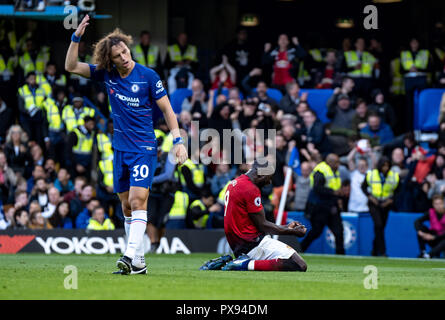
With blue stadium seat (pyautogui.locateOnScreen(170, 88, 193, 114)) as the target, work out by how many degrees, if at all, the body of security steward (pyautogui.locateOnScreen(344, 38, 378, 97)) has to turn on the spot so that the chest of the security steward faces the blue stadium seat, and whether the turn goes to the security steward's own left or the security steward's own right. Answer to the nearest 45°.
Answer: approximately 90° to the security steward's own right

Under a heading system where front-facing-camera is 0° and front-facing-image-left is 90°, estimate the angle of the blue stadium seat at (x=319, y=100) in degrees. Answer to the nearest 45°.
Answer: approximately 0°

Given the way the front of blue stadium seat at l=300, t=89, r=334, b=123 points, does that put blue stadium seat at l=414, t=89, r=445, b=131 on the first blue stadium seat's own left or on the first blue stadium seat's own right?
on the first blue stadium seat's own left

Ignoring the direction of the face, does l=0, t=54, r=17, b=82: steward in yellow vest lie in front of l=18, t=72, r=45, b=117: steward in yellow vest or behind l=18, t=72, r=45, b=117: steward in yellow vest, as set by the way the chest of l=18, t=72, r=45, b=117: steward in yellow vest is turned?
behind

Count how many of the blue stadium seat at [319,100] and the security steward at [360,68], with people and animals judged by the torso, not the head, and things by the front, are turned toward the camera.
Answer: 2

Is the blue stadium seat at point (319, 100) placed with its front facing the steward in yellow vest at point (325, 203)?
yes

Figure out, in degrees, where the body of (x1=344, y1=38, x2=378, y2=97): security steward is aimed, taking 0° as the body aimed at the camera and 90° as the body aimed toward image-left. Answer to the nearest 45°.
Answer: approximately 0°

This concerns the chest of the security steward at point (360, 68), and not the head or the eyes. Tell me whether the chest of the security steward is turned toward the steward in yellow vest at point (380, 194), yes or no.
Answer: yes
